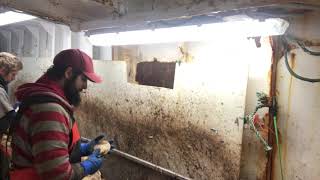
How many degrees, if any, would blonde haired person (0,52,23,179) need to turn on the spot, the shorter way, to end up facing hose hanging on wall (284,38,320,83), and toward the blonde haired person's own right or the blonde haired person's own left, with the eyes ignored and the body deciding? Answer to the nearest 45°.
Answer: approximately 45° to the blonde haired person's own right

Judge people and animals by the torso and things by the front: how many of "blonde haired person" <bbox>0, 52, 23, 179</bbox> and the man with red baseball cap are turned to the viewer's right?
2

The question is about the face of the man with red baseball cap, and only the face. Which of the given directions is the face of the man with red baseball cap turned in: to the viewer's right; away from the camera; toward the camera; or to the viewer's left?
to the viewer's right

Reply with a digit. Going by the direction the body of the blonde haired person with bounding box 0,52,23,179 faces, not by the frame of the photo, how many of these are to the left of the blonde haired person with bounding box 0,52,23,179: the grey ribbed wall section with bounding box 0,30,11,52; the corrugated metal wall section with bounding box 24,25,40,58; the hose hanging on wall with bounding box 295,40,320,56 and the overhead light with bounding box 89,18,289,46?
2

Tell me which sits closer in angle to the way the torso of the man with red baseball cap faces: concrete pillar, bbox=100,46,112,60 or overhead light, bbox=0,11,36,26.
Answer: the concrete pillar

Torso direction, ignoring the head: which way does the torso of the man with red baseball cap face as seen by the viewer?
to the viewer's right

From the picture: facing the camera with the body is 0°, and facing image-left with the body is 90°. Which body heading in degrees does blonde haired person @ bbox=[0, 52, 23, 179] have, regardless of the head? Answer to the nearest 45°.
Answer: approximately 270°
